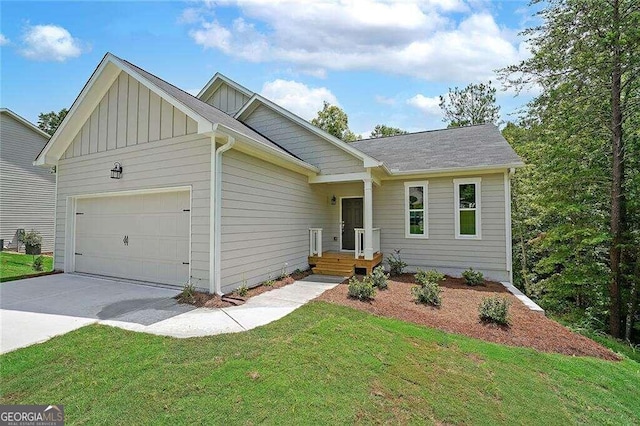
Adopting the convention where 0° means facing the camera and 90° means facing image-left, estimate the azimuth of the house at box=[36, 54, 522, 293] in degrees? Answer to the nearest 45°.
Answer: approximately 45°

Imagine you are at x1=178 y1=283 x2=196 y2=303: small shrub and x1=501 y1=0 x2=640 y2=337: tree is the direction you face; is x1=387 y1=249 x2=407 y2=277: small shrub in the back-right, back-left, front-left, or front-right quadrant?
front-left

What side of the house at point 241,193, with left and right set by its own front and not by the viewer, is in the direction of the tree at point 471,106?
back

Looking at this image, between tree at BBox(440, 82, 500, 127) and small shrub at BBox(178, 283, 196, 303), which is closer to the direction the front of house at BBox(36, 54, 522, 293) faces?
the small shrub

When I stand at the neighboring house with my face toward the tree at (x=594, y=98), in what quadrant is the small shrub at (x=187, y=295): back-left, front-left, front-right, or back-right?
front-right

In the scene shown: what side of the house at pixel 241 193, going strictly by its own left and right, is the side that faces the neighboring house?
right

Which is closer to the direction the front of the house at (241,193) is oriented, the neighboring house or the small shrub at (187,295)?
the small shrub

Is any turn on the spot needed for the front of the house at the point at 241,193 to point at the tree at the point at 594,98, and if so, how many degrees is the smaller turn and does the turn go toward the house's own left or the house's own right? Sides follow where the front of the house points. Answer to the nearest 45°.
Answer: approximately 135° to the house's own left

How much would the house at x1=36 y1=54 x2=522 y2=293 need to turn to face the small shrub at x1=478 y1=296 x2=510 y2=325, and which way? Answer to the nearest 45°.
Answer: approximately 90° to its left

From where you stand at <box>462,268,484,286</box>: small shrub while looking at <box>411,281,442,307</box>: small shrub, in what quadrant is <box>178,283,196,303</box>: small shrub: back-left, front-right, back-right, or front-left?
front-right
